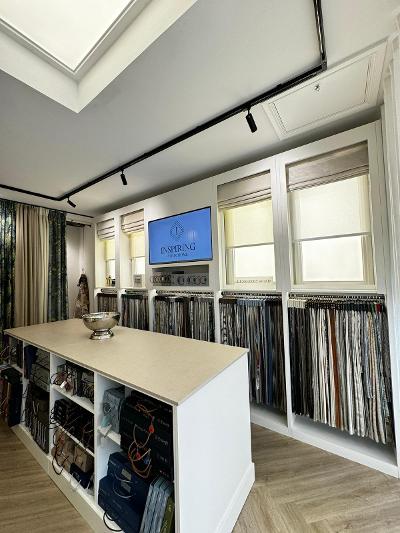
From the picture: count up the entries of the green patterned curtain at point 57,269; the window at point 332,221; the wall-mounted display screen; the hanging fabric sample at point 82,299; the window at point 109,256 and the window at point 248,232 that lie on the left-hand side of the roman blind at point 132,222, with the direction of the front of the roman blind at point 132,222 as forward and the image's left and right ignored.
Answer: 3

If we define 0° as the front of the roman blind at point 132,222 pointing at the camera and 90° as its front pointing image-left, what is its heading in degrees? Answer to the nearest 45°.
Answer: approximately 45°

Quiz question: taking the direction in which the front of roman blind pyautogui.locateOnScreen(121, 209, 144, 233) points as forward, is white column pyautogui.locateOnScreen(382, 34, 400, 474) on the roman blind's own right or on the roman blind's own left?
on the roman blind's own left

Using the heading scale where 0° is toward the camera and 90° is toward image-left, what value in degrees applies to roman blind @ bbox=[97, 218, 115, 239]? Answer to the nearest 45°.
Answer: approximately 45°

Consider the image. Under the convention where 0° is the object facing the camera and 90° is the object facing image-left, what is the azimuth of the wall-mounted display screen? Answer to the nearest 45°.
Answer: approximately 45°

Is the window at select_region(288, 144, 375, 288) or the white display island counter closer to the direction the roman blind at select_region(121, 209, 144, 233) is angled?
the white display island counter

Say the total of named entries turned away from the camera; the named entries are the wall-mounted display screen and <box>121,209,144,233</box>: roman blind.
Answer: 0

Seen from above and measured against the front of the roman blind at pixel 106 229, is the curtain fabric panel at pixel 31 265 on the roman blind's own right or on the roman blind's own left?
on the roman blind's own right

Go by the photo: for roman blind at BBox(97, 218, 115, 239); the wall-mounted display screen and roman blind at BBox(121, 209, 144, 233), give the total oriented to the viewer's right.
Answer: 0

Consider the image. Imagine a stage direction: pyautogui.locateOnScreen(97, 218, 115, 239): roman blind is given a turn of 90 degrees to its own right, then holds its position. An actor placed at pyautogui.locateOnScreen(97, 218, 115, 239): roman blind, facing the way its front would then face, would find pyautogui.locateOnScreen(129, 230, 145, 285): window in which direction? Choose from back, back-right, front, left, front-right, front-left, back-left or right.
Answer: back

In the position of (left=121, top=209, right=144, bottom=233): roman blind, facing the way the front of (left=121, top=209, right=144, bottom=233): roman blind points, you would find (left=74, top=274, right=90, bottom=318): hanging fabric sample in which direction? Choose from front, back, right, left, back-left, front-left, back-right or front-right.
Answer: right

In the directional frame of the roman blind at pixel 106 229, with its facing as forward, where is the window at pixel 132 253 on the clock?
The window is roughly at 9 o'clock from the roman blind.

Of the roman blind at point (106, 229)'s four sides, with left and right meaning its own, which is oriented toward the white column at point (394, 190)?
left

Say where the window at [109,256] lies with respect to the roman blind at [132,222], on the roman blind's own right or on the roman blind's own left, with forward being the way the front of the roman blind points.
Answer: on the roman blind's own right

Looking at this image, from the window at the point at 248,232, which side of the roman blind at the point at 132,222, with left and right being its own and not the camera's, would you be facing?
left
